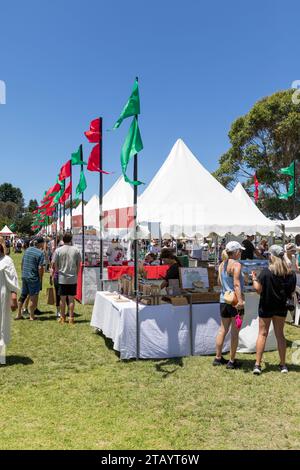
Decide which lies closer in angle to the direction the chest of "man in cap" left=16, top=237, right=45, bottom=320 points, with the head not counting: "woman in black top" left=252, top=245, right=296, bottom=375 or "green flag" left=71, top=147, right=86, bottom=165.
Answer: the green flag

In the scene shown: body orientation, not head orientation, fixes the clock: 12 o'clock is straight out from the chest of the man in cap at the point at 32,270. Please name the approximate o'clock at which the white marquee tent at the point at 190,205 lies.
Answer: The white marquee tent is roughly at 2 o'clock from the man in cap.

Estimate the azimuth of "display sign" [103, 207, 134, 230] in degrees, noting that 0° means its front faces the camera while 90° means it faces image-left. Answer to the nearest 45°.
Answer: approximately 45°

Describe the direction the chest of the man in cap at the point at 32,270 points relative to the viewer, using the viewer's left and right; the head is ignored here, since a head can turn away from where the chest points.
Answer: facing away from the viewer and to the right of the viewer

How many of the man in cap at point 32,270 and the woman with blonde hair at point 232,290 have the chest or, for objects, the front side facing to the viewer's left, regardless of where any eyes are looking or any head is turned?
0

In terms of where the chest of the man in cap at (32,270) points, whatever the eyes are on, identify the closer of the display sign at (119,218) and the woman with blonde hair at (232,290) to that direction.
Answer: the display sign

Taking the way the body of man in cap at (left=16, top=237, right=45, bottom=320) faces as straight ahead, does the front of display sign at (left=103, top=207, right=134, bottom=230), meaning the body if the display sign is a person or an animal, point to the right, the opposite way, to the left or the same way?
the opposite way

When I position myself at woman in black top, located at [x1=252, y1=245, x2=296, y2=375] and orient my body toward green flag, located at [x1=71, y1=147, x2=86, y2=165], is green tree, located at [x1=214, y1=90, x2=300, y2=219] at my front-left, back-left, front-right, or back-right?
front-right

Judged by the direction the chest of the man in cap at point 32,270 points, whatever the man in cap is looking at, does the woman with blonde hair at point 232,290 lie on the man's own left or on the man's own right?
on the man's own right

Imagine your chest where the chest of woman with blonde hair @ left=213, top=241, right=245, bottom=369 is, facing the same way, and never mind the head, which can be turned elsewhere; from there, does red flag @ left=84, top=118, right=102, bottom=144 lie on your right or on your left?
on your left

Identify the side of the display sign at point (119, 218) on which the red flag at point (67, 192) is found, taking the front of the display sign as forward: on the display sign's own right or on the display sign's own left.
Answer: on the display sign's own right
